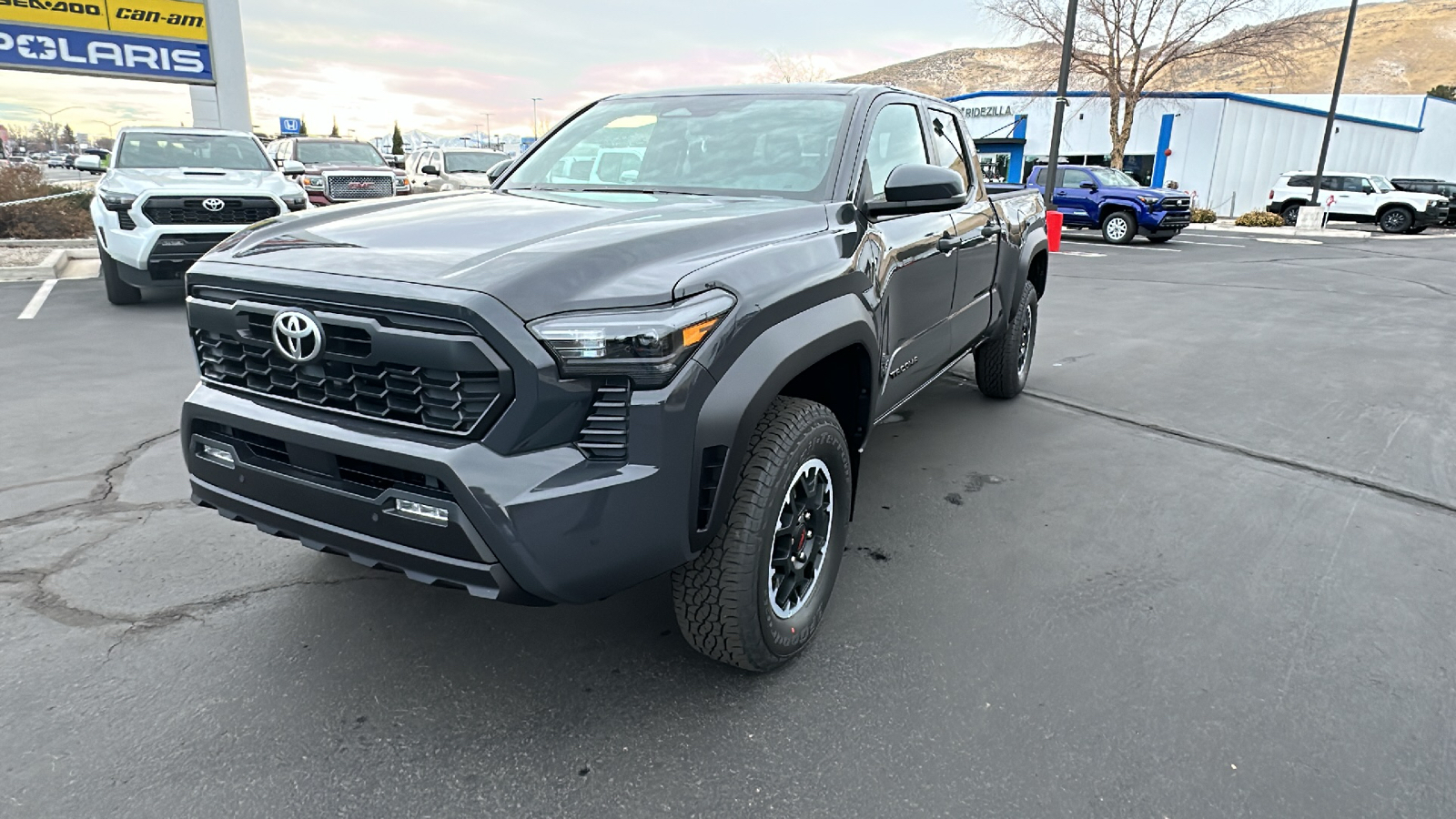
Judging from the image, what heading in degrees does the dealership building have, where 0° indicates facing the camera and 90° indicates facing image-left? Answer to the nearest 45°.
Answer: approximately 45°

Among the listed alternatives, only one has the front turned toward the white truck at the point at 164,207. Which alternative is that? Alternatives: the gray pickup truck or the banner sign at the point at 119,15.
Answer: the banner sign

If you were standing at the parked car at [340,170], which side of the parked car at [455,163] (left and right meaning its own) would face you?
right

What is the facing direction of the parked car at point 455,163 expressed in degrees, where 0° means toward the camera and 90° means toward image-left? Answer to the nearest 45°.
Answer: approximately 315°

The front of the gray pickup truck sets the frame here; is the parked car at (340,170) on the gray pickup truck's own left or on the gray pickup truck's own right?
on the gray pickup truck's own right

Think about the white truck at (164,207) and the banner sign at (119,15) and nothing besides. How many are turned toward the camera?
2

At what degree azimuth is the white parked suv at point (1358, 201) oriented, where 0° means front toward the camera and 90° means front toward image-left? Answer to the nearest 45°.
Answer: approximately 315°
